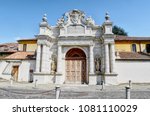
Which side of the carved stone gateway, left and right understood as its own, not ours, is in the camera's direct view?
front
